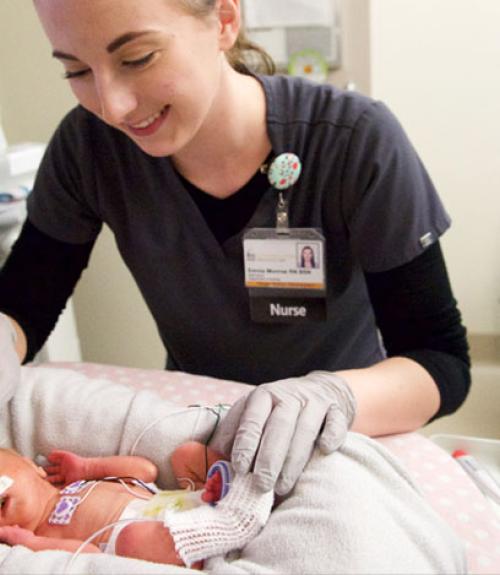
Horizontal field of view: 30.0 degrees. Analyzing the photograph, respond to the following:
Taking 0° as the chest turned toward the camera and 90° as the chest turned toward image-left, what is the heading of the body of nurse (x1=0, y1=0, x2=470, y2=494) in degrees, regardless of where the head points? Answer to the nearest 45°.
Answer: approximately 45°
